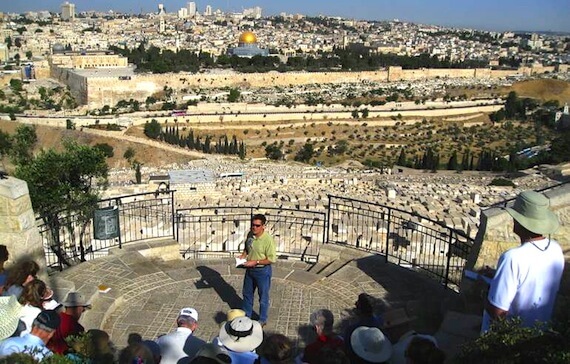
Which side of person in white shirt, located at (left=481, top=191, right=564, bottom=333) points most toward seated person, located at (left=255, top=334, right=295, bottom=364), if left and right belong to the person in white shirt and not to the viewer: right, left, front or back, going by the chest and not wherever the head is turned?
left

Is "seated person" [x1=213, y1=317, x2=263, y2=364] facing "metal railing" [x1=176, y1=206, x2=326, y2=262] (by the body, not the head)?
yes

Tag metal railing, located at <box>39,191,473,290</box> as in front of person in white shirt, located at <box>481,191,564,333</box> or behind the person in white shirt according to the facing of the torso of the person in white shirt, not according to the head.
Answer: in front

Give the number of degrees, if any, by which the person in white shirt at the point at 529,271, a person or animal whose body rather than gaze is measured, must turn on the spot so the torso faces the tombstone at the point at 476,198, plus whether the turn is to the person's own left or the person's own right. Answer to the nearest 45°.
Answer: approximately 45° to the person's own right

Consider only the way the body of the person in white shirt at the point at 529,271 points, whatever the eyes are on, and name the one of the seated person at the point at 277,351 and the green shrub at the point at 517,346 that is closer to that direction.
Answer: the seated person

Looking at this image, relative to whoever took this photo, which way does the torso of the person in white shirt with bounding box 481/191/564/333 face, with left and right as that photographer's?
facing away from the viewer and to the left of the viewer

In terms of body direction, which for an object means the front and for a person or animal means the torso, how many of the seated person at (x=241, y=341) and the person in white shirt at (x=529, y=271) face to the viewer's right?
0

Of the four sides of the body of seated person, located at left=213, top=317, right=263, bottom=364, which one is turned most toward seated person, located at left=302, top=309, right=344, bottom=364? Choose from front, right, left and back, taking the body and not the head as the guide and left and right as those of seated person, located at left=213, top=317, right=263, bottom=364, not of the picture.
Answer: right

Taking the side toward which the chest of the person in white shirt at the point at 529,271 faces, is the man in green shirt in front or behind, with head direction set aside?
in front

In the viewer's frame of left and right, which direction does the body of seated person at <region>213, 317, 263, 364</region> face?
facing away from the viewer

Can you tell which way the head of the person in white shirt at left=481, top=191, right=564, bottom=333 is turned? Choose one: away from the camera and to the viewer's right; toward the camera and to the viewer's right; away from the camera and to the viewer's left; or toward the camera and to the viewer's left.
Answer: away from the camera and to the viewer's left

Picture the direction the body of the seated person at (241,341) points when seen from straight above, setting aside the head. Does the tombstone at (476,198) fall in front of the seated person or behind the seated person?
in front

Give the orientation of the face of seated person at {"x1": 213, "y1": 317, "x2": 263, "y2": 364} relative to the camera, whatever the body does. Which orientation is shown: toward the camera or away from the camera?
away from the camera

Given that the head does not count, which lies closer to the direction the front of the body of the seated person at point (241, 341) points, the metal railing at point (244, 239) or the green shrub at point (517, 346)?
the metal railing
